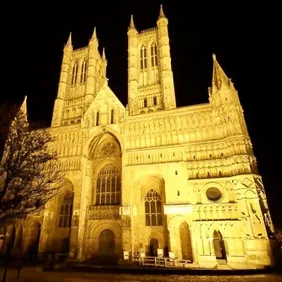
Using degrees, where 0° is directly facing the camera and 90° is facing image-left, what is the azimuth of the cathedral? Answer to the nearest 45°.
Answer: approximately 45°

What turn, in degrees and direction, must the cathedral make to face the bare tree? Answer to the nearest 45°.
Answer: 0° — it already faces it
